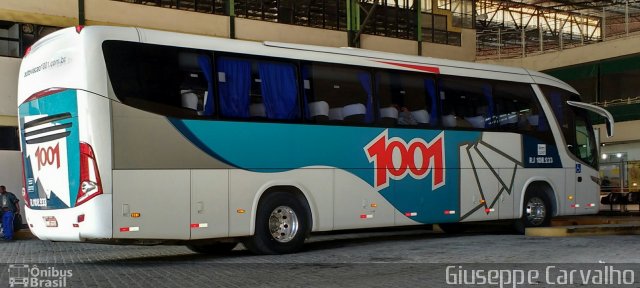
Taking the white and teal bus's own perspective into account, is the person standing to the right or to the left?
on its left

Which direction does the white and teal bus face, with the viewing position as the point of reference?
facing away from the viewer and to the right of the viewer

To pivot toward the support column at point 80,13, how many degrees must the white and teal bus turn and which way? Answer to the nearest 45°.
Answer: approximately 90° to its left
